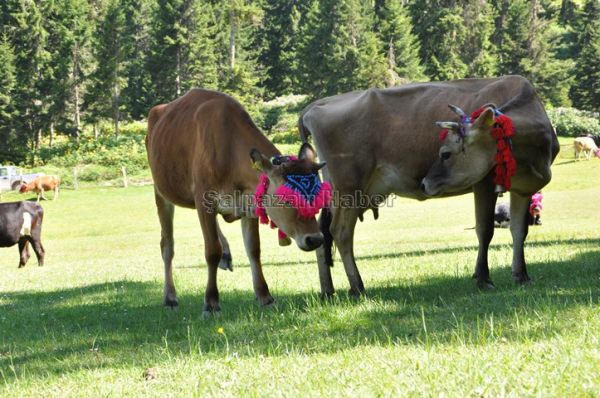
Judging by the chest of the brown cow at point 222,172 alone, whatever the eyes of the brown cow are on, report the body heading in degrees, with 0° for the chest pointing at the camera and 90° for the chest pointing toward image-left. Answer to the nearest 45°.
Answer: approximately 315°

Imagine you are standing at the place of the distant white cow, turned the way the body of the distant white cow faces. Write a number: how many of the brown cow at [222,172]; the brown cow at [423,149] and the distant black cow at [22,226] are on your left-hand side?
0

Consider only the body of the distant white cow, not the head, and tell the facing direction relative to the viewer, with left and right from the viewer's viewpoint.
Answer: facing to the right of the viewer

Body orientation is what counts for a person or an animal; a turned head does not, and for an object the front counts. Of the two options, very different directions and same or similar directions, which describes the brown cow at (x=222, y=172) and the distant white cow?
same or similar directions

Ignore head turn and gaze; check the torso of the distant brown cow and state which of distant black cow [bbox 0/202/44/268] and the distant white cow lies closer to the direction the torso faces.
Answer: the distant black cow

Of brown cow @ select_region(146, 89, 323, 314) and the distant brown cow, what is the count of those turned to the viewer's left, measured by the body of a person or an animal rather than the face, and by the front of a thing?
1

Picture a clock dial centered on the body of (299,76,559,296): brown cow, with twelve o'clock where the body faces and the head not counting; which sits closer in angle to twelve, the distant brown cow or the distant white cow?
the distant white cow

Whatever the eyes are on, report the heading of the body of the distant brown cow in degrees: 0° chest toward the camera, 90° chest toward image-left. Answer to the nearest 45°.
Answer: approximately 90°

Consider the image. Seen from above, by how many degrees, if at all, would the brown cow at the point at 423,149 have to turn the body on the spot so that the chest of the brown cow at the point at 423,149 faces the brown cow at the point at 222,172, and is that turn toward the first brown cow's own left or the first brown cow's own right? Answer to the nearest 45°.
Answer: approximately 135° to the first brown cow's own right

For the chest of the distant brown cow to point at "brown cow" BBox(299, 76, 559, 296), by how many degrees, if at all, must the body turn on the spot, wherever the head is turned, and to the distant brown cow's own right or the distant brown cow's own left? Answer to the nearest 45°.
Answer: approximately 90° to the distant brown cow's own left

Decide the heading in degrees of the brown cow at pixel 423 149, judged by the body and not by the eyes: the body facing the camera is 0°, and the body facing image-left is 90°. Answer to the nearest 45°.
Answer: approximately 270°
